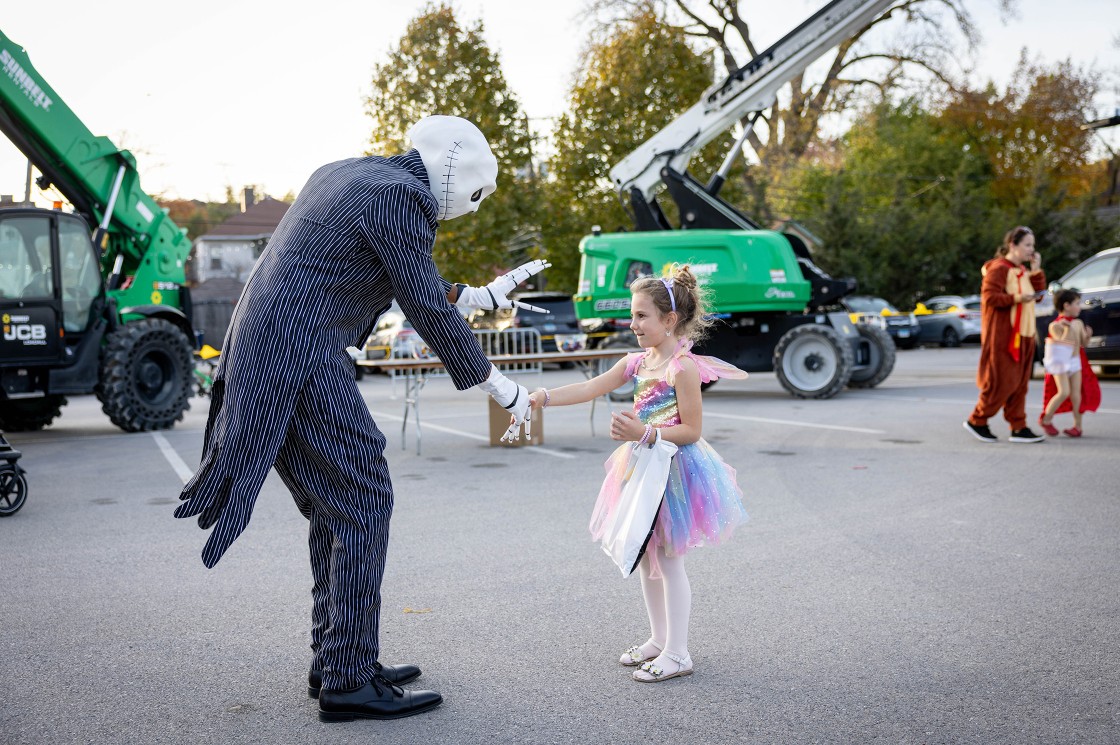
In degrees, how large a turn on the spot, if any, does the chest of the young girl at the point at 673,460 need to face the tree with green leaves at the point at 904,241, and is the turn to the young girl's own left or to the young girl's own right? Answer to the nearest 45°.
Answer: approximately 135° to the young girl's own right

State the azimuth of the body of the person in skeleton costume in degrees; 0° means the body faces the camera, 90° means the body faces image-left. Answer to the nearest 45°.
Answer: approximately 270°

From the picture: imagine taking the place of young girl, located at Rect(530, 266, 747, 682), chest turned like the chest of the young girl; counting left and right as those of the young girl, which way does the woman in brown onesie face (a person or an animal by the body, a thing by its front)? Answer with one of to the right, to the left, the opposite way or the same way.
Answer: to the left

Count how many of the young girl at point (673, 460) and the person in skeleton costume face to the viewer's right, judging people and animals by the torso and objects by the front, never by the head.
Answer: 1

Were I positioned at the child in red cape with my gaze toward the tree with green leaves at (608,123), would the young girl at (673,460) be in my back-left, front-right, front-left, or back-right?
back-left

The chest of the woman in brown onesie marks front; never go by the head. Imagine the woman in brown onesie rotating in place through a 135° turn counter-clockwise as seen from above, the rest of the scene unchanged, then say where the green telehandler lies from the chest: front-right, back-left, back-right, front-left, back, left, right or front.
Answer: left

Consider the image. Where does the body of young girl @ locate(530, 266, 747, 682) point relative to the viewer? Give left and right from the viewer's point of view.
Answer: facing the viewer and to the left of the viewer

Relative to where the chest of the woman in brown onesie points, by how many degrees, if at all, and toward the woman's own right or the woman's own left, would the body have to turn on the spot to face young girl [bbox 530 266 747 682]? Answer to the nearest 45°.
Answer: approximately 45° to the woman's own right

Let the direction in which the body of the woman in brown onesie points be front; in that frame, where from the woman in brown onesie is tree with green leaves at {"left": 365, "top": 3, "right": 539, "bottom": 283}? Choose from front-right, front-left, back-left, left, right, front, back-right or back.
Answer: back

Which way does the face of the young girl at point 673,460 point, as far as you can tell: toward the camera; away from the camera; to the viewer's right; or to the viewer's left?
to the viewer's left

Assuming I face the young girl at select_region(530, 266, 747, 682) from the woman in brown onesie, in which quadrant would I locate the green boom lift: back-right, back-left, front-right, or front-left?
back-right
